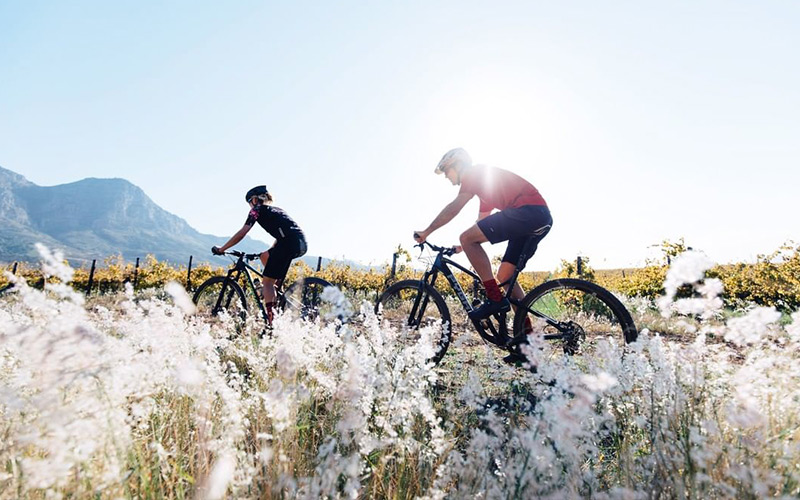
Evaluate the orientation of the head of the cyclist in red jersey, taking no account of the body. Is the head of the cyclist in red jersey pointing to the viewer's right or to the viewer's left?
to the viewer's left

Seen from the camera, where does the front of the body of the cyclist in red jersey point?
to the viewer's left

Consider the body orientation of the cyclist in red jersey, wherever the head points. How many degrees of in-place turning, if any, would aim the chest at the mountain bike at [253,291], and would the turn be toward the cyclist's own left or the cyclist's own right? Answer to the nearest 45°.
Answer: approximately 45° to the cyclist's own right

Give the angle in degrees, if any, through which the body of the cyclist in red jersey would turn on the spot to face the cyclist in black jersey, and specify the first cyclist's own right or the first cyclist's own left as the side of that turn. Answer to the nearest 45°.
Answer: approximately 45° to the first cyclist's own right

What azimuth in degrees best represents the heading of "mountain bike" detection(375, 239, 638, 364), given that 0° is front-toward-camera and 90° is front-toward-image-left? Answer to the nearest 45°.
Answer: approximately 90°
